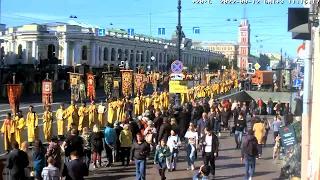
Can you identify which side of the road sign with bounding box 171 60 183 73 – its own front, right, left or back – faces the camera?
front

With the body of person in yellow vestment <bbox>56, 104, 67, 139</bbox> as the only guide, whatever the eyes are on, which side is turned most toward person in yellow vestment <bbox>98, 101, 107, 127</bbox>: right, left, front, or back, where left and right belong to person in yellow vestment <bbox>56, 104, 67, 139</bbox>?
back

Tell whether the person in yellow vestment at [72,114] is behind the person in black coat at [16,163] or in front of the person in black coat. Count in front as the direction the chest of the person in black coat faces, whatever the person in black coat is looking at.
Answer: in front

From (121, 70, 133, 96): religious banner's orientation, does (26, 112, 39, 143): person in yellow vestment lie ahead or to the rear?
ahead

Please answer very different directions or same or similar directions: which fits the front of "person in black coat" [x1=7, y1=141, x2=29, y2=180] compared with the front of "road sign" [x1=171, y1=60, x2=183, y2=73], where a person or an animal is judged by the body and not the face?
very different directions

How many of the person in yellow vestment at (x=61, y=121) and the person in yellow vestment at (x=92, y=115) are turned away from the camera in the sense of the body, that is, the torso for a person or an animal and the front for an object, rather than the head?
0

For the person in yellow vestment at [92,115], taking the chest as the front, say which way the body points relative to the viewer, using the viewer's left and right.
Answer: facing the viewer and to the left of the viewer

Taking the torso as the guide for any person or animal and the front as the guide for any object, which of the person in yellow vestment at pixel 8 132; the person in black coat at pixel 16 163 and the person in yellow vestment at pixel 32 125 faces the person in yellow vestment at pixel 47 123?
the person in black coat

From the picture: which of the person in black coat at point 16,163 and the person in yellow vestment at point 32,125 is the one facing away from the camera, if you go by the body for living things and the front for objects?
the person in black coat

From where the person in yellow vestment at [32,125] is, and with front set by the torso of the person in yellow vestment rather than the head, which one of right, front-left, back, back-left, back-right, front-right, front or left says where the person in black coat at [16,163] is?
front-left

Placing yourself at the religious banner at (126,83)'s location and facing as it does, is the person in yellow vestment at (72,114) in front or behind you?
in front

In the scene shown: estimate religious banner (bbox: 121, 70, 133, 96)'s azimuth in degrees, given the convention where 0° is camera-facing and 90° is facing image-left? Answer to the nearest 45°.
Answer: approximately 0°

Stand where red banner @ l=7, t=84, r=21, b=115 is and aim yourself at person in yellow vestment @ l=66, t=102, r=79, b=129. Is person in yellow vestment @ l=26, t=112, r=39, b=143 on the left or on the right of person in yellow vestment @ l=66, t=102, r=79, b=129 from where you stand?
right

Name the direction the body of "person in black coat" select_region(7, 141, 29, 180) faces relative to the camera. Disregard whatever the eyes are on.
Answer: away from the camera

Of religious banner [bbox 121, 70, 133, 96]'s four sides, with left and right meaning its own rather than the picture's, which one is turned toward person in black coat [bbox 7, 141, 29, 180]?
front

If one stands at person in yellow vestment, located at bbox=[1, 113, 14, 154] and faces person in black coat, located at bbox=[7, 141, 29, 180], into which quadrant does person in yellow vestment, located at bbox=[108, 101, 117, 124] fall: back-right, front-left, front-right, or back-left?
back-left

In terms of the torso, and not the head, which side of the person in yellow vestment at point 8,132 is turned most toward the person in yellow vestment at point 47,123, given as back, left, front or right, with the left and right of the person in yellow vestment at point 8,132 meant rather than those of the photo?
back

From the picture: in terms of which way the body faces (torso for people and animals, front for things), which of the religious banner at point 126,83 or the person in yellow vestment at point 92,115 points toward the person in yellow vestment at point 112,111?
the religious banner

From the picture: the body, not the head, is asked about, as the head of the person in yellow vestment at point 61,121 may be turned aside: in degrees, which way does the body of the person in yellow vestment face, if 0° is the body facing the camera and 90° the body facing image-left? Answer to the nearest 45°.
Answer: approximately 45°
